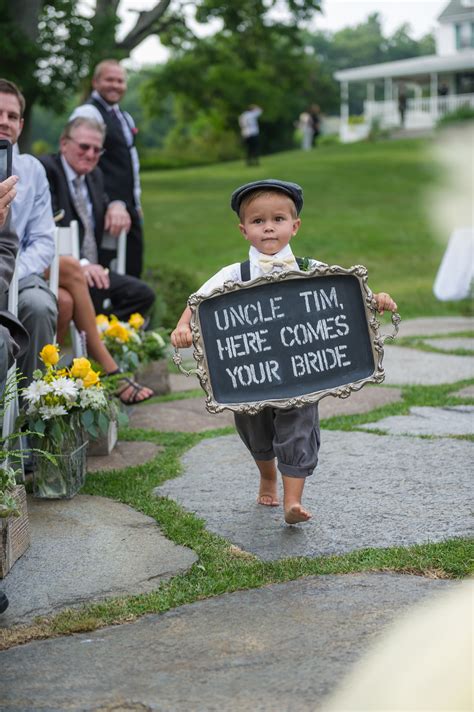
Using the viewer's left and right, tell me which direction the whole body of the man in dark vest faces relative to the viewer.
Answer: facing the viewer and to the right of the viewer

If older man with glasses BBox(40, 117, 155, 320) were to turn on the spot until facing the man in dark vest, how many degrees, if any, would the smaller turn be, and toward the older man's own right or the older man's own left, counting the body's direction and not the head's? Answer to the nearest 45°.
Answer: approximately 135° to the older man's own left

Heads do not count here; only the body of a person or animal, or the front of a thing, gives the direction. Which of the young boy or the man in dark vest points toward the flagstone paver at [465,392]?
the man in dark vest

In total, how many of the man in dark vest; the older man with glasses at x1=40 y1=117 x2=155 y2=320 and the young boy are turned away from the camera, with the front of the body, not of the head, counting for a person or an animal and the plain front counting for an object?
0

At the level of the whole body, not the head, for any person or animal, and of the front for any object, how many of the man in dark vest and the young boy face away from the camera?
0

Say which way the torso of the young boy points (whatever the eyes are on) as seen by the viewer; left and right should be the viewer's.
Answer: facing the viewer

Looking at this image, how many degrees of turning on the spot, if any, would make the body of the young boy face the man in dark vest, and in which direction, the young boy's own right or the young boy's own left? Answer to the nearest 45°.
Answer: approximately 180°

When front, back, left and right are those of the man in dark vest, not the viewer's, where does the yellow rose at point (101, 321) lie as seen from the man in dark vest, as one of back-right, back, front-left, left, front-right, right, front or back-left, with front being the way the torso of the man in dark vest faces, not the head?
front-right

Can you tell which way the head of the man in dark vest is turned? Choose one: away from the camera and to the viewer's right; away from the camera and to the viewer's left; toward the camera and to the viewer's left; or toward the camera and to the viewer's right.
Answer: toward the camera and to the viewer's right

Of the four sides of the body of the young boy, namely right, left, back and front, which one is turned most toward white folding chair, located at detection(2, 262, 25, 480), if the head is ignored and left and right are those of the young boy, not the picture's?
right

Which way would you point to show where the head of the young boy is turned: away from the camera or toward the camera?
toward the camera

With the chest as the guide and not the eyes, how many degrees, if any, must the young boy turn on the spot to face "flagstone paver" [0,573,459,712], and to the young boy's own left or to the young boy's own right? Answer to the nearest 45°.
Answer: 0° — they already face it

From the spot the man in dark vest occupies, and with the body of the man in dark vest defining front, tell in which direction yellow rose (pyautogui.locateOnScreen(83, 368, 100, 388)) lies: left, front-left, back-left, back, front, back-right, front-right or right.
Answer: front-right
